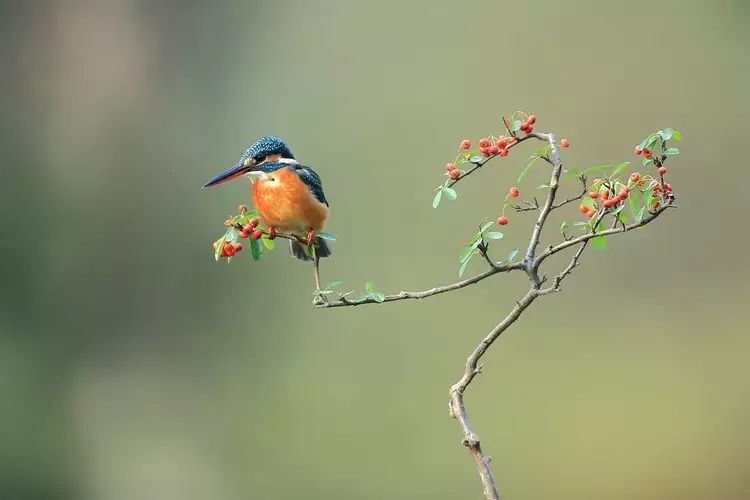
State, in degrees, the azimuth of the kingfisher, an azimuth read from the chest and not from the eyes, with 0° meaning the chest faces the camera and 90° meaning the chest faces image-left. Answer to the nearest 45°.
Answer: approximately 45°
